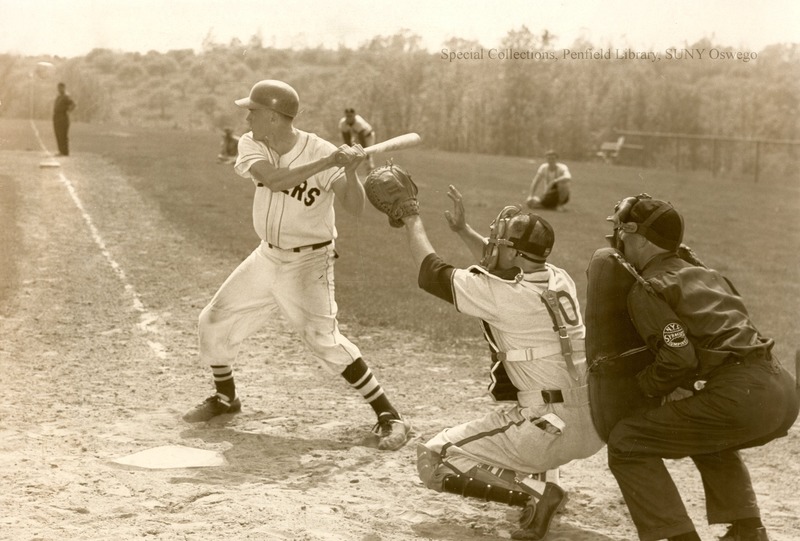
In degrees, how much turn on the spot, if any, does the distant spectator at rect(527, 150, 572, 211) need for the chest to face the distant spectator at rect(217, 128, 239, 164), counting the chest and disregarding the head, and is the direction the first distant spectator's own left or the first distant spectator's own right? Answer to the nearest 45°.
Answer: approximately 135° to the first distant spectator's own right

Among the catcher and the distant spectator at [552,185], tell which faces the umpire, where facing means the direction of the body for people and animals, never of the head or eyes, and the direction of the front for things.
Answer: the distant spectator

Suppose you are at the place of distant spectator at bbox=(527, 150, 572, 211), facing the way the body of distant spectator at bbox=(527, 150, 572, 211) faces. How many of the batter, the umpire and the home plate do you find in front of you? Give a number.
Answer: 3

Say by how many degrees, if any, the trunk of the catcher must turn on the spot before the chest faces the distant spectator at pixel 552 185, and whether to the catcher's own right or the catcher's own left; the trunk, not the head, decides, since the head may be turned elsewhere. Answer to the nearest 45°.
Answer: approximately 90° to the catcher's own right

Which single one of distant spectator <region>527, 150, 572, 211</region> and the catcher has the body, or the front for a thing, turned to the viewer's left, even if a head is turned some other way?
the catcher

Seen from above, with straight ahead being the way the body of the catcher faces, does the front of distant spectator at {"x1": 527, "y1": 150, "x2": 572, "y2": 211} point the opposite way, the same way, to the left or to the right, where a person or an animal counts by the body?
to the left

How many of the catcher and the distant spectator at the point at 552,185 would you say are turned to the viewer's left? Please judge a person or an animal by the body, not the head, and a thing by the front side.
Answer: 1

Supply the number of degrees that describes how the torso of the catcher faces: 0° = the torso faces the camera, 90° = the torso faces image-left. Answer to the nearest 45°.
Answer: approximately 90°

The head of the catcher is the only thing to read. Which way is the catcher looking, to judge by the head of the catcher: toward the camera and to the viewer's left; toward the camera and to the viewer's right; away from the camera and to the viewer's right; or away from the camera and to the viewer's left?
away from the camera and to the viewer's left
